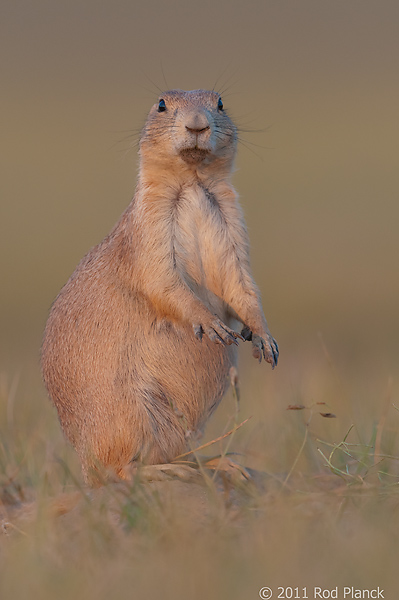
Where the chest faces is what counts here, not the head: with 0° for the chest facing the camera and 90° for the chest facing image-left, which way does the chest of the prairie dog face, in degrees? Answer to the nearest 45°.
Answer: approximately 315°
